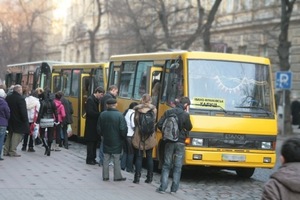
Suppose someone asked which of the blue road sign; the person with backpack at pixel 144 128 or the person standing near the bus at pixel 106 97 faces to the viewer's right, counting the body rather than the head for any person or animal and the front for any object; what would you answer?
the person standing near the bus

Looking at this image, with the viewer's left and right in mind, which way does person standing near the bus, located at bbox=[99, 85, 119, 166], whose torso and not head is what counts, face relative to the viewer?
facing to the right of the viewer

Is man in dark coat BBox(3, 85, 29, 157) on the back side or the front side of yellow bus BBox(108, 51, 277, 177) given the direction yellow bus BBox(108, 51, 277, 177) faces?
on the back side

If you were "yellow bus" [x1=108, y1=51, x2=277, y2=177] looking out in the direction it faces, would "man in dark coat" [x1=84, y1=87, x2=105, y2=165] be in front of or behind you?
behind

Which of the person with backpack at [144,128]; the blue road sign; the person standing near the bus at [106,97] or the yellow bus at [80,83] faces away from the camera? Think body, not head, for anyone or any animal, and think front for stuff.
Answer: the person with backpack

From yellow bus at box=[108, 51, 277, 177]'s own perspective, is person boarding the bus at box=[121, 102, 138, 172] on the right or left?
on its right

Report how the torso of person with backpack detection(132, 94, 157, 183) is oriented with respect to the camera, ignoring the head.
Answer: away from the camera

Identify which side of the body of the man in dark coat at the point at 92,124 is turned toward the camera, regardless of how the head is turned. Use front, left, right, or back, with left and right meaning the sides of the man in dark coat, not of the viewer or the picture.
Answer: right

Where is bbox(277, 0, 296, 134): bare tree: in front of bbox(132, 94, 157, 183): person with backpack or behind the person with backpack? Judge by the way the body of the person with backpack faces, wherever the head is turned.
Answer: in front
